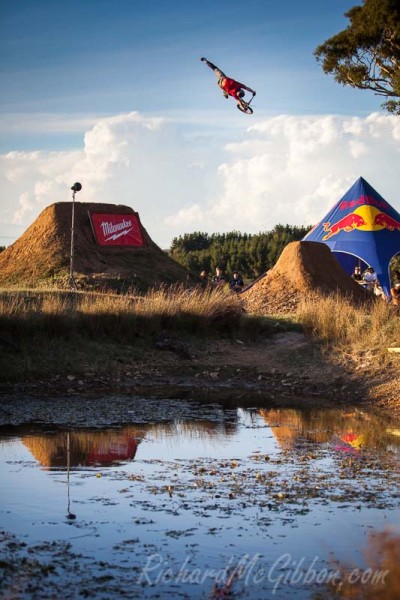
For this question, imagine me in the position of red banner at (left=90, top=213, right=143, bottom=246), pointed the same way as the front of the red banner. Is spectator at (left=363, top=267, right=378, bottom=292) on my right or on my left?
on my left

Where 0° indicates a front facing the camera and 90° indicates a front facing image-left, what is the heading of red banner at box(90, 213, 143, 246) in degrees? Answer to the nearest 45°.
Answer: approximately 0°

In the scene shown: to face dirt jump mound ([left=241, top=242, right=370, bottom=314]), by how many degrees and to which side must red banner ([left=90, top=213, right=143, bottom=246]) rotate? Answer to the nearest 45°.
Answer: approximately 45° to its left

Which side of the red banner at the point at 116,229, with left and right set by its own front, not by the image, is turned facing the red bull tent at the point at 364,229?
left

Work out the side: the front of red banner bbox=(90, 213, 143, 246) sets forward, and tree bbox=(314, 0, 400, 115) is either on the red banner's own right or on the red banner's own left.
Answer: on the red banner's own left
